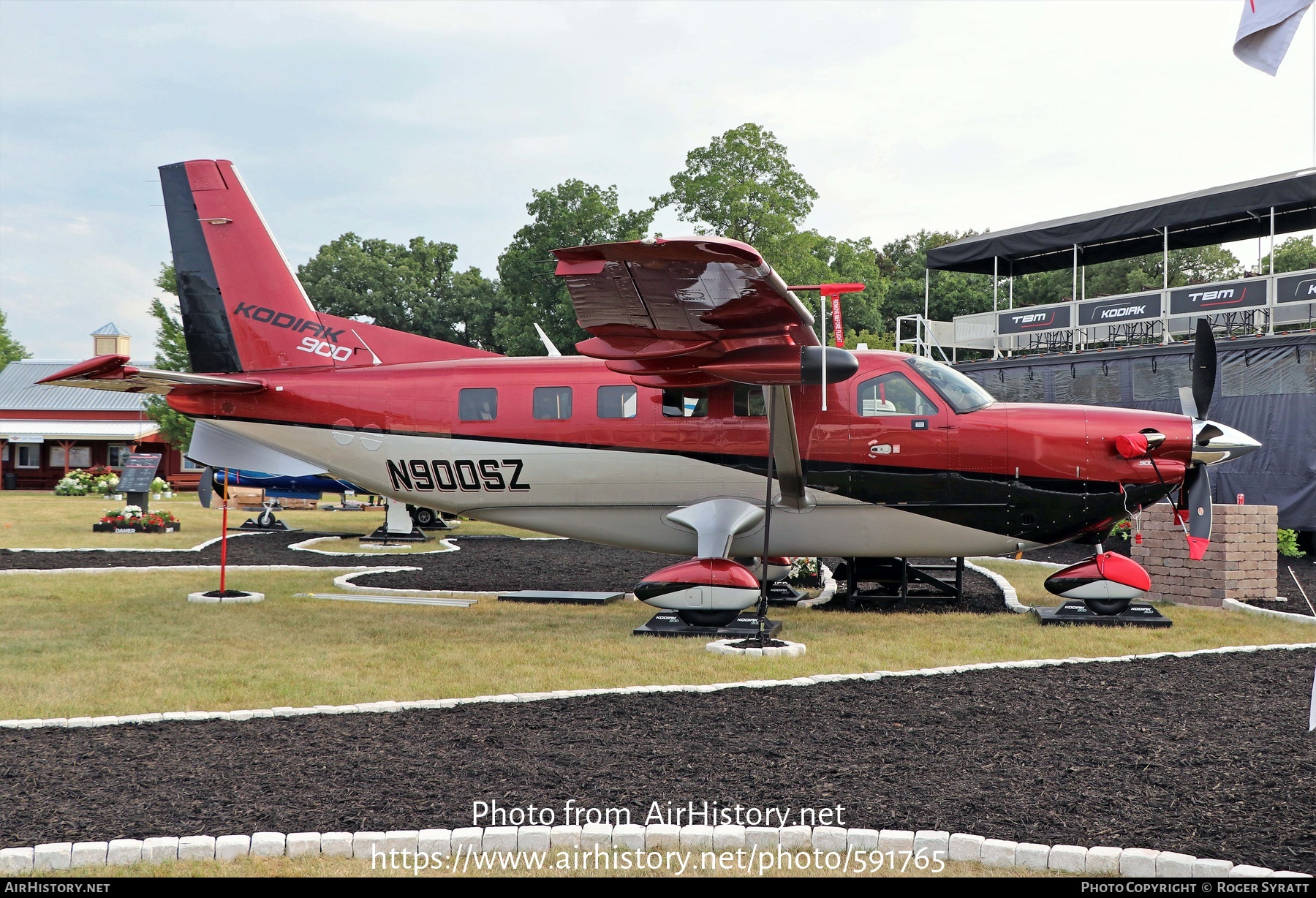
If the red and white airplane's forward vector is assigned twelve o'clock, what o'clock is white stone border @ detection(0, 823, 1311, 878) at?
The white stone border is roughly at 3 o'clock from the red and white airplane.

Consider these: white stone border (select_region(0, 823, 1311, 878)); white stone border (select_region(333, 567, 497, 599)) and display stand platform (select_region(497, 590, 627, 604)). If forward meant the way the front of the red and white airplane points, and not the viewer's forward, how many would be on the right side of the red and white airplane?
1

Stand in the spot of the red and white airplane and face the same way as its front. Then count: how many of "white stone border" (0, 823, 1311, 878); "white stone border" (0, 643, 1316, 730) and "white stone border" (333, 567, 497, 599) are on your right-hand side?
2

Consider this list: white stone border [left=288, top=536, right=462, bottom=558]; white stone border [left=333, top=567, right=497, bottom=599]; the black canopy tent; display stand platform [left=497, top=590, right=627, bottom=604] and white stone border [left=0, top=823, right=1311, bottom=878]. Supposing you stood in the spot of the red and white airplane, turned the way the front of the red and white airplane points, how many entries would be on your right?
1

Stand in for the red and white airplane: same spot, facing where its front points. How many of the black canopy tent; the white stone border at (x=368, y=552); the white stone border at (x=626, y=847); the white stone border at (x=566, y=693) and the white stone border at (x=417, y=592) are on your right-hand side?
2

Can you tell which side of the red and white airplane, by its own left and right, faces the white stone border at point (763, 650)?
right

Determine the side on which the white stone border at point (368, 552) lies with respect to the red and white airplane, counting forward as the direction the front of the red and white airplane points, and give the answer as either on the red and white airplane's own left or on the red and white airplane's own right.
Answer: on the red and white airplane's own left

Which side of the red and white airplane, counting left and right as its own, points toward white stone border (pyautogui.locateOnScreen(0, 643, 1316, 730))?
right

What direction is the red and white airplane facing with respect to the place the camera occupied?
facing to the right of the viewer

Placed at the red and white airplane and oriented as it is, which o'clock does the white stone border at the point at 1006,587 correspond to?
The white stone border is roughly at 11 o'clock from the red and white airplane.

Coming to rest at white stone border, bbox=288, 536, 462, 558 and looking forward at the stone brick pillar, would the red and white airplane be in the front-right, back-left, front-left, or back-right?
front-right

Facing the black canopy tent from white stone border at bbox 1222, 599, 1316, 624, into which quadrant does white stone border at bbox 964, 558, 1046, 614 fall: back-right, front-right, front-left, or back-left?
front-left

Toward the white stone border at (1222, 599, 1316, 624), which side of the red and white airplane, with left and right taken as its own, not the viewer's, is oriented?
front

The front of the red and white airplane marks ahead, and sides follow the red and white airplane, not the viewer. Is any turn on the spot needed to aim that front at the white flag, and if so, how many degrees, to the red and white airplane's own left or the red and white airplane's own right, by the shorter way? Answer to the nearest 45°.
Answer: approximately 45° to the red and white airplane's own right

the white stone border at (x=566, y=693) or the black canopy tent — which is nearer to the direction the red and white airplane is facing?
the black canopy tent

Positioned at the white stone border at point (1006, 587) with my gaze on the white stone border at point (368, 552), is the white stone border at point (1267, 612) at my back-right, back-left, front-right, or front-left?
back-left
